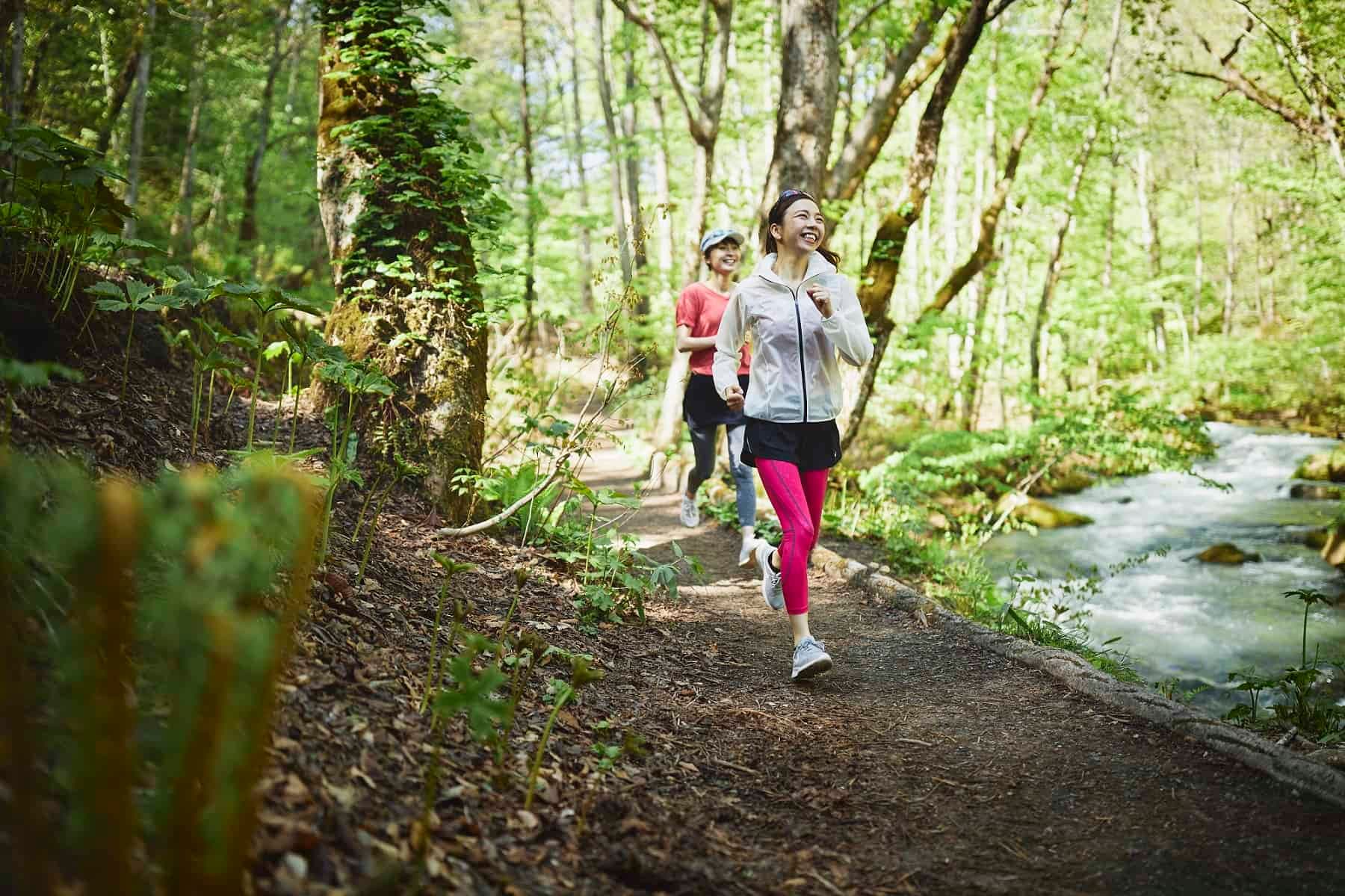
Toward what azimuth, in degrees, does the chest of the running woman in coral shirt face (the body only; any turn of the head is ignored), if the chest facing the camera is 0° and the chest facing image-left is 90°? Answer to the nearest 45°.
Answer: approximately 315°

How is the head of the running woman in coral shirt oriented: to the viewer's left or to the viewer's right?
to the viewer's right

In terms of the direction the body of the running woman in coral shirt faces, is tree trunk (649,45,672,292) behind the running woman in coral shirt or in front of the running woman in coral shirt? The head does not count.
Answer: behind

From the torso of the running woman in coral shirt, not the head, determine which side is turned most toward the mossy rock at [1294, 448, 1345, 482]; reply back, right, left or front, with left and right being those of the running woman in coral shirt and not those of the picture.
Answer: left
